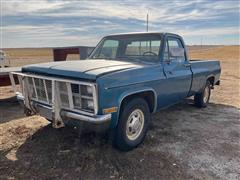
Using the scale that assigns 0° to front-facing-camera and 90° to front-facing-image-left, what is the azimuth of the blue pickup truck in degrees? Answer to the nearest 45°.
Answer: approximately 45°
